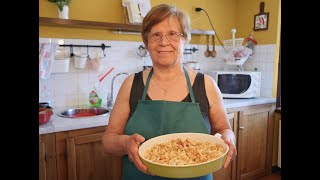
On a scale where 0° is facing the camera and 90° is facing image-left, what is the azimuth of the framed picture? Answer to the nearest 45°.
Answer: approximately 0°

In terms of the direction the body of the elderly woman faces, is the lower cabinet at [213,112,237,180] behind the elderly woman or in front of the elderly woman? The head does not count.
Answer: behind

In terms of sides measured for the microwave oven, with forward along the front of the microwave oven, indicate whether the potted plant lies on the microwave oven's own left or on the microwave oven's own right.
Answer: on the microwave oven's own right

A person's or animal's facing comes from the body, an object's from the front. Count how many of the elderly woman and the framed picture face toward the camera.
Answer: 2

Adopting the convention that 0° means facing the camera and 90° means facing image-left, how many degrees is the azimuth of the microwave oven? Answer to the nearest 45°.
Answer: approximately 0°

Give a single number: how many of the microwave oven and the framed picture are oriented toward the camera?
2
